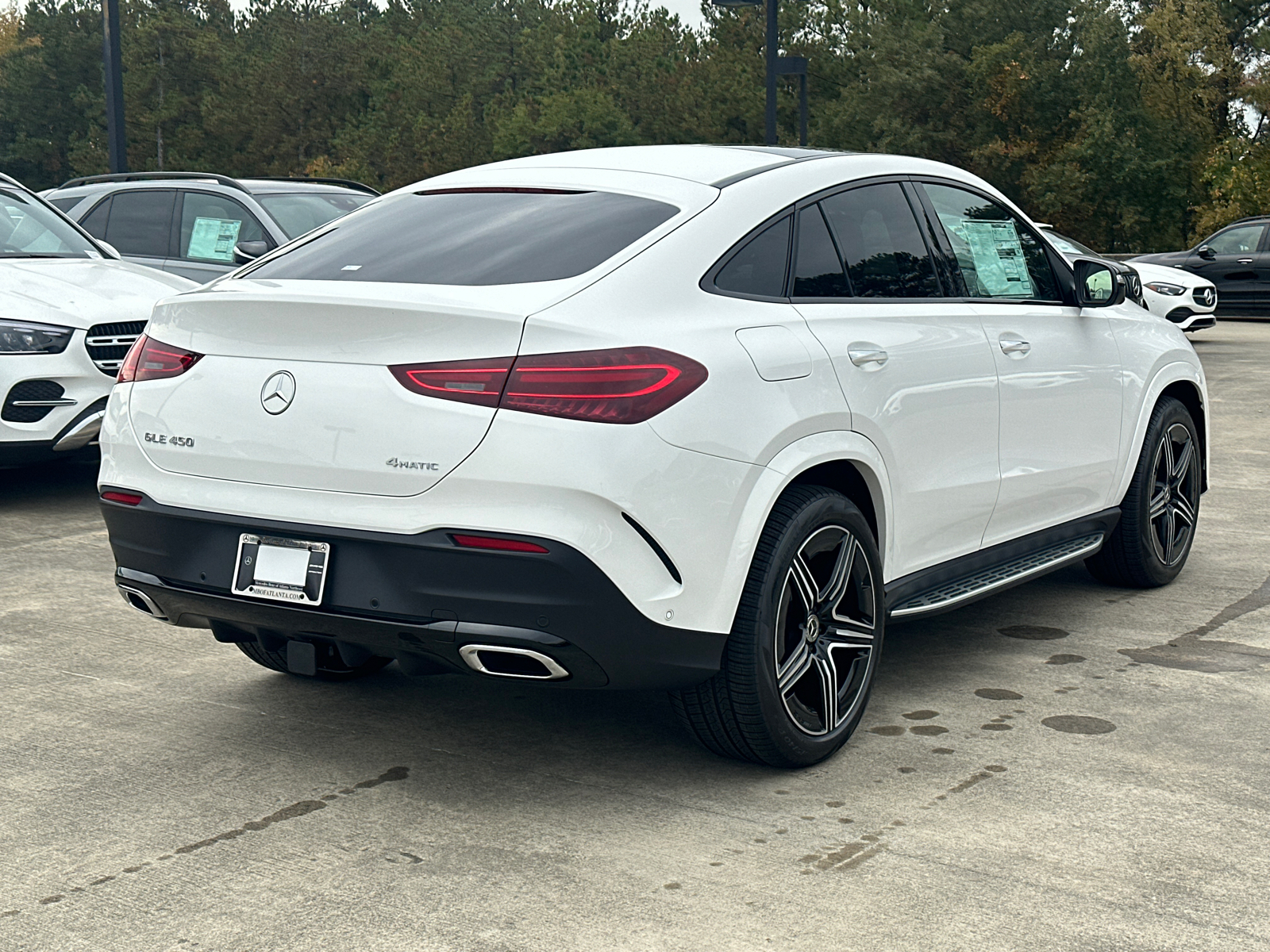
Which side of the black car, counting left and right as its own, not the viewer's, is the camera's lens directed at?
left

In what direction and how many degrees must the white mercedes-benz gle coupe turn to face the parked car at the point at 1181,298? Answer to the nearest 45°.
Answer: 0° — it already faces it

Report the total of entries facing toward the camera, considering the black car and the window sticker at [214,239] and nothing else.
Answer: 1

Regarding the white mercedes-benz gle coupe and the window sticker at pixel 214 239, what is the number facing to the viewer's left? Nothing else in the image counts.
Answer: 0

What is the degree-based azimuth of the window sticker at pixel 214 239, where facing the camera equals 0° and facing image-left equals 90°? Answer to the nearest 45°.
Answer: approximately 0°

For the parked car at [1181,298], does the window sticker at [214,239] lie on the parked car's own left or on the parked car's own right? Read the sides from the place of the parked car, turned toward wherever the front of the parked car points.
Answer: on the parked car's own right

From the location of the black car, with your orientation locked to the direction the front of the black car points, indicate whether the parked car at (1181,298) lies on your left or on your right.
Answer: on your left

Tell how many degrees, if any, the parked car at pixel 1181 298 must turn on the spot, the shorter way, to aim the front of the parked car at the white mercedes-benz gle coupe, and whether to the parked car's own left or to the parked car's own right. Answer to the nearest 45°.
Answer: approximately 45° to the parked car's own right

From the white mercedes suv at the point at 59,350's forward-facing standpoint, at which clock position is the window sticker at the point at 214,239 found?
The window sticker is roughly at 8 o'clock from the white mercedes suv.

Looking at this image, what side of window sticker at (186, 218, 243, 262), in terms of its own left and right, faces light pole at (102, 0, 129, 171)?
back

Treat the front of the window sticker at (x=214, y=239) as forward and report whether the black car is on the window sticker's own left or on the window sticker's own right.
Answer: on the window sticker's own left

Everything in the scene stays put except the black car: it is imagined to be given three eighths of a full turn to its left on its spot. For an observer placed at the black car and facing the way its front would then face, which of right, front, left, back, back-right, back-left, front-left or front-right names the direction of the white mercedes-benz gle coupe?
front-right

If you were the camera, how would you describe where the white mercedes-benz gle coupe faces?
facing away from the viewer and to the right of the viewer

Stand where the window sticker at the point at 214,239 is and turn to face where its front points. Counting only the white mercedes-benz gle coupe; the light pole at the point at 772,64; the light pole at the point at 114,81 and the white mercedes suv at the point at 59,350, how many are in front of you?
2

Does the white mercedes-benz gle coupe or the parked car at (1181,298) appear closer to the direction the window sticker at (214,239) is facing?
the white mercedes-benz gle coupe
